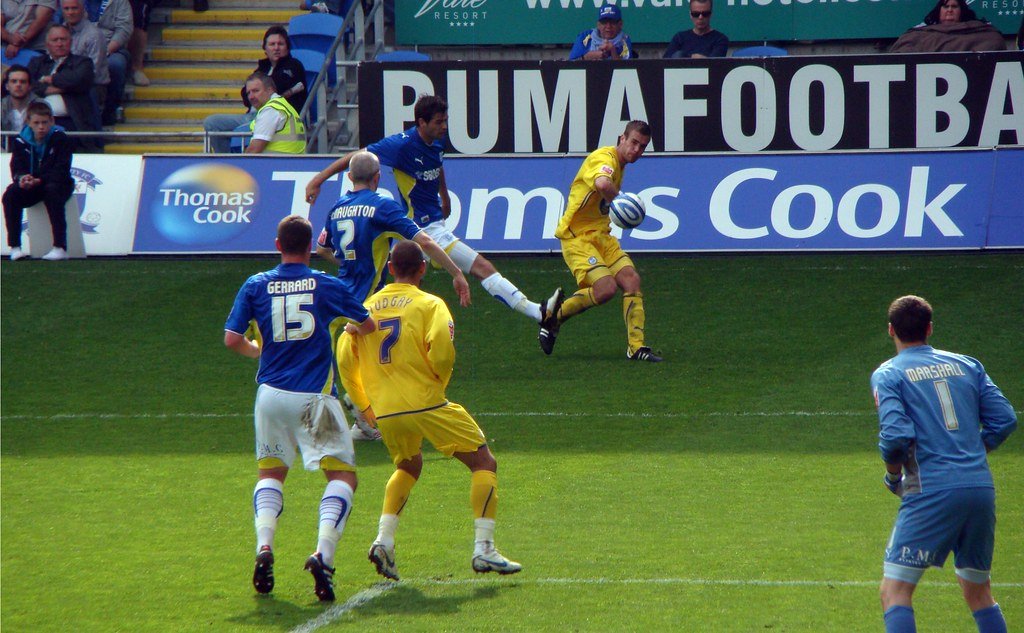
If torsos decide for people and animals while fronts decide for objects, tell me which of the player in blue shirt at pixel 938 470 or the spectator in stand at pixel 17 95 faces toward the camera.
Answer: the spectator in stand

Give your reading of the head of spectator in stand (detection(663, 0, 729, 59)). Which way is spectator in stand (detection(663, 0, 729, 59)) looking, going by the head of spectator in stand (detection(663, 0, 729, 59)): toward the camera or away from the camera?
toward the camera

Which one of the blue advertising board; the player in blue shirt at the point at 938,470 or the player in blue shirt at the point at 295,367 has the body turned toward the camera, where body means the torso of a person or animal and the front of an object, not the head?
the blue advertising board

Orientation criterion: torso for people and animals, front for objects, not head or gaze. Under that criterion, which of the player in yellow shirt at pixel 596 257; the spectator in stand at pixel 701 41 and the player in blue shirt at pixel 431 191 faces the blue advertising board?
the spectator in stand

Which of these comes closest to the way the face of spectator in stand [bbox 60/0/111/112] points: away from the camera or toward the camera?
toward the camera

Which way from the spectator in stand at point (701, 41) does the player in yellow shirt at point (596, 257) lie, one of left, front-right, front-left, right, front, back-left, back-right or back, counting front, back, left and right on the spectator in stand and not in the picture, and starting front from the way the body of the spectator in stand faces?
front

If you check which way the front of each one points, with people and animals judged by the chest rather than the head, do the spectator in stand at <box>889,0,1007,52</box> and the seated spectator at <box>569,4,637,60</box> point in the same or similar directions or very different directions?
same or similar directions

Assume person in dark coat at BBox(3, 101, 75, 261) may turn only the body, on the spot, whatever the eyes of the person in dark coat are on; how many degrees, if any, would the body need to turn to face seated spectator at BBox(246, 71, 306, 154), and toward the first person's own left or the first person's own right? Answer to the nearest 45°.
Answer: approximately 90° to the first person's own left

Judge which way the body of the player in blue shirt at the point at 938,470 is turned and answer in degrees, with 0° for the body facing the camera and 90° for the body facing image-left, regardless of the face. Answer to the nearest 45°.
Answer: approximately 135°

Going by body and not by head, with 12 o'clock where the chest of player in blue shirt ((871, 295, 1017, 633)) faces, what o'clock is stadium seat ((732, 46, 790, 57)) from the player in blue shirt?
The stadium seat is roughly at 1 o'clock from the player in blue shirt.

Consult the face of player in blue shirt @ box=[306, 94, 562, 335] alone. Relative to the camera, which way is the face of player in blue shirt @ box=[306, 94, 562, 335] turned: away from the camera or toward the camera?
toward the camera

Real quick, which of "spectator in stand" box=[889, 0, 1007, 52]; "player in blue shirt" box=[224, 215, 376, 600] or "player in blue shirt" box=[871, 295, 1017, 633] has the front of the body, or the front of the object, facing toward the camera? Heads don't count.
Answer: the spectator in stand

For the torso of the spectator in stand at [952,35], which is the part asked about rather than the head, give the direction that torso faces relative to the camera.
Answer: toward the camera

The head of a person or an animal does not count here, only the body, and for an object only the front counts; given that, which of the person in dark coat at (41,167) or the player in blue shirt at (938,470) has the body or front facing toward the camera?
the person in dark coat

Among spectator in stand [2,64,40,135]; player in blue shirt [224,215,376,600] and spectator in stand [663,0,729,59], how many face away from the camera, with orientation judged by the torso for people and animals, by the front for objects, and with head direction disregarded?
1

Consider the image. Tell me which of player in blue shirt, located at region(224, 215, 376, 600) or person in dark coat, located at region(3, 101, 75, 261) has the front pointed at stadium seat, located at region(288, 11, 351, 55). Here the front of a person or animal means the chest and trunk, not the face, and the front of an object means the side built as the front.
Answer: the player in blue shirt

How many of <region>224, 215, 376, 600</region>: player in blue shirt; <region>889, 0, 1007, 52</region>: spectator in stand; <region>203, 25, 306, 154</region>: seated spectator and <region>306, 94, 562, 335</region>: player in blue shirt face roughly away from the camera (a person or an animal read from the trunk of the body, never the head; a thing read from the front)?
1

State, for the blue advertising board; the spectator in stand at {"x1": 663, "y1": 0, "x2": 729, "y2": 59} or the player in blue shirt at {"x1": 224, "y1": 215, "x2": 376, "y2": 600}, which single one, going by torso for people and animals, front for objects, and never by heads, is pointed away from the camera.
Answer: the player in blue shirt

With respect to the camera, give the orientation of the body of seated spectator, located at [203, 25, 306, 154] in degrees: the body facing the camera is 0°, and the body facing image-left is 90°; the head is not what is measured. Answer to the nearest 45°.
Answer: approximately 45°

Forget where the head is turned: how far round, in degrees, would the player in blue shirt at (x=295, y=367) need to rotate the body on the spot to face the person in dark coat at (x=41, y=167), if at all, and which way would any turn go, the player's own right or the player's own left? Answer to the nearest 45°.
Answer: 0° — they already face them
